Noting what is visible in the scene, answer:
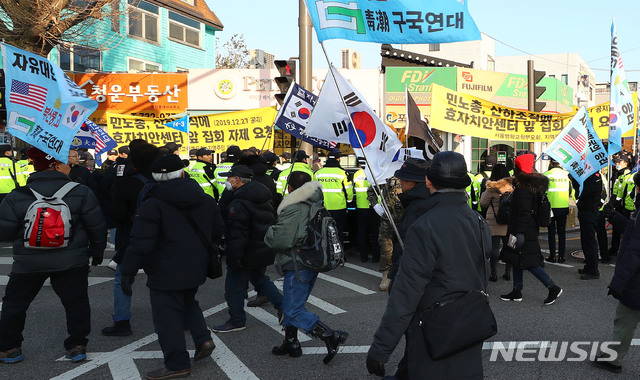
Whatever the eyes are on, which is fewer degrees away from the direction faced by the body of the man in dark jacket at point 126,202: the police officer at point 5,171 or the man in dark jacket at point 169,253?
the police officer

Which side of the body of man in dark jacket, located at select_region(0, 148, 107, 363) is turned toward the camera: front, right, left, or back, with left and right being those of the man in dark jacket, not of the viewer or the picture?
back

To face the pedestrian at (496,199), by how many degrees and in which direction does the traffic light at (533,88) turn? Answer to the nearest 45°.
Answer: approximately 90° to its right

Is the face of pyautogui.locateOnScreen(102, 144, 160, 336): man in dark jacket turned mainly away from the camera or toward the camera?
away from the camera
